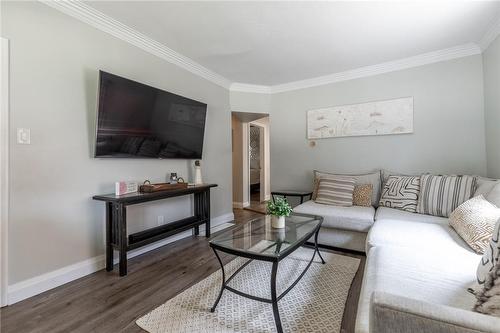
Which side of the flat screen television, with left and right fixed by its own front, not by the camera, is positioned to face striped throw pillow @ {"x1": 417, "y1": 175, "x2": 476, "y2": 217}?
front

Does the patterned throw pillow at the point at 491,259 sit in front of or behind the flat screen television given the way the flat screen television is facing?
in front

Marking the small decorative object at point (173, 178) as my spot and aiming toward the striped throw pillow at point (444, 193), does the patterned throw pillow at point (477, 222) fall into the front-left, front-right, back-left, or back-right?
front-right

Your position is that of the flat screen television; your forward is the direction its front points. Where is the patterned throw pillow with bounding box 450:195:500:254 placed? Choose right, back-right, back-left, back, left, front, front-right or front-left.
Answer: front

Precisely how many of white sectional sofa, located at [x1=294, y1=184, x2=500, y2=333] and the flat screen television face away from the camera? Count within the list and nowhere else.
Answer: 0

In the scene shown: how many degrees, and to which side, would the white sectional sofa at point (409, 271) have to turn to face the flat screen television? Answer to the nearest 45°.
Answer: approximately 45° to its right

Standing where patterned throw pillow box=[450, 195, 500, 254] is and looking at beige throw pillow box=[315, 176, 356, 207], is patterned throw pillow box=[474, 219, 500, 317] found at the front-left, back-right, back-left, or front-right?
back-left

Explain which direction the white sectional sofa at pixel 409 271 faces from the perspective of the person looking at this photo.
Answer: facing the viewer and to the left of the viewer
